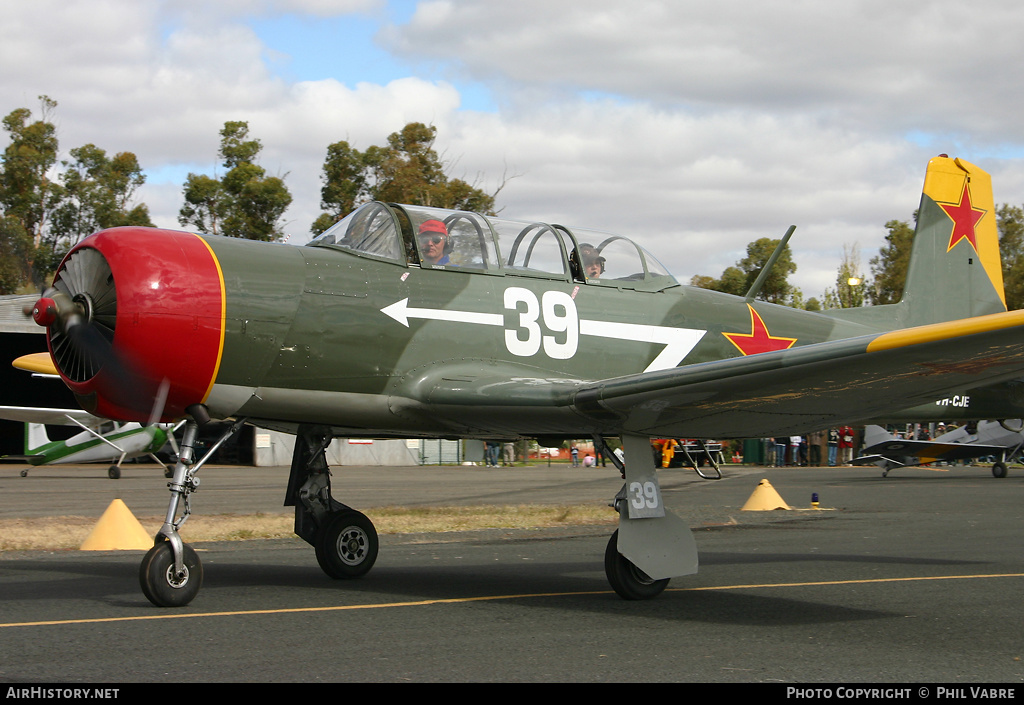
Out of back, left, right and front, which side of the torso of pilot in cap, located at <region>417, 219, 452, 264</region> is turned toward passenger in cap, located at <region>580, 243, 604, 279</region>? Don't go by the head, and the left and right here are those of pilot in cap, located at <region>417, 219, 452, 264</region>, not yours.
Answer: back

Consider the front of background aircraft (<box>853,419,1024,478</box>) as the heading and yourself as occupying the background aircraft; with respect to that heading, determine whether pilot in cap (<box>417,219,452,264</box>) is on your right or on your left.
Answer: on your right

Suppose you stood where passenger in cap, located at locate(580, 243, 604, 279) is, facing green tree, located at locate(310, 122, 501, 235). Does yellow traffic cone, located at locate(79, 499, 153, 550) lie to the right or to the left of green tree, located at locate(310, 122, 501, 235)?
left

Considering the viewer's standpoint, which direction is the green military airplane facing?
facing the viewer and to the left of the viewer

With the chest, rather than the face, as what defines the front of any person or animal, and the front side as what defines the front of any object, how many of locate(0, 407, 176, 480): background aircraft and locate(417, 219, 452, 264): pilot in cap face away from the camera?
0

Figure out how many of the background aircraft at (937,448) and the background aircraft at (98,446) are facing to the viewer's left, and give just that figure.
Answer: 0

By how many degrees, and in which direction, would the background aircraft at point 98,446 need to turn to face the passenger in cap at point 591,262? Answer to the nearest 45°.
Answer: approximately 45° to its right

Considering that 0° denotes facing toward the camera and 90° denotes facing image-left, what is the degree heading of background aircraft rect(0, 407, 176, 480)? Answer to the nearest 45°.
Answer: approximately 315°

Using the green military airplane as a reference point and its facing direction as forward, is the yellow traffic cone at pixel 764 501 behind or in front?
behind

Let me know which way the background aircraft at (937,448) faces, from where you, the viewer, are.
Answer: facing the viewer and to the right of the viewer
